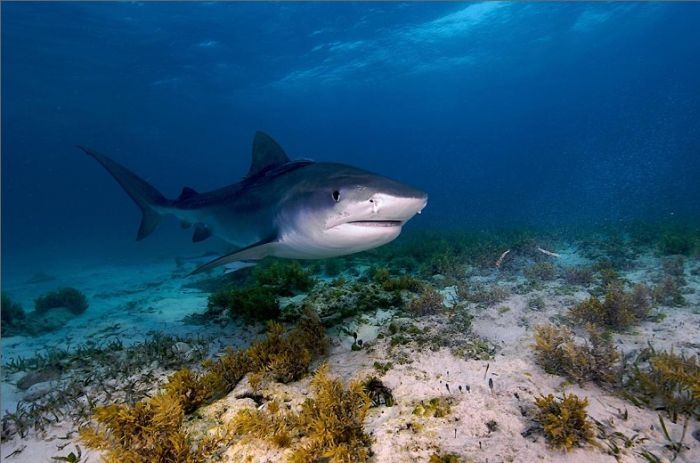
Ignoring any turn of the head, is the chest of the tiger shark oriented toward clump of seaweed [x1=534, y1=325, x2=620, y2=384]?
yes

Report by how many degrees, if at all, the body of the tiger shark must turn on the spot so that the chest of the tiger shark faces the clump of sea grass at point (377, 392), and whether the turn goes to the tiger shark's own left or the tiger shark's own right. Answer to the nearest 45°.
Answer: approximately 45° to the tiger shark's own right

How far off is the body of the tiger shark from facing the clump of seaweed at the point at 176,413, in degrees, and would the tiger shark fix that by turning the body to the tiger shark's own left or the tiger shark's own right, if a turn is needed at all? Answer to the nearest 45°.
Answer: approximately 90° to the tiger shark's own right

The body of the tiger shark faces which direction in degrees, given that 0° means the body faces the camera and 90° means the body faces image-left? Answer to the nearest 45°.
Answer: approximately 315°

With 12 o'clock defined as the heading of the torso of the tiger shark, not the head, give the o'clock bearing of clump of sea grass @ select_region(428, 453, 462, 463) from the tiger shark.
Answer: The clump of sea grass is roughly at 1 o'clock from the tiger shark.

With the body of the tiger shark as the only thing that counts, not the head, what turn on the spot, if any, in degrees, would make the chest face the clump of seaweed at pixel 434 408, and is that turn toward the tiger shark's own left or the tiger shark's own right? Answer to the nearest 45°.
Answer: approximately 45° to the tiger shark's own right
